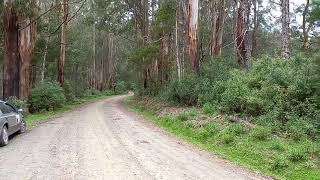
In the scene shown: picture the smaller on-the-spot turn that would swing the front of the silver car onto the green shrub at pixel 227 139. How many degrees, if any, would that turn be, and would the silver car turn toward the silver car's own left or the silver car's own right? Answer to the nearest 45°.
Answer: approximately 90° to the silver car's own right

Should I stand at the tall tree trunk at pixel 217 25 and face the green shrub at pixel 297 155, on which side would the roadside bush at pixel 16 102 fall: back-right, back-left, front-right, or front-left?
front-right

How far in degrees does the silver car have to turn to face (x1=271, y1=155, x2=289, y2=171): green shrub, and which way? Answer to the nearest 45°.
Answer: approximately 90° to its right

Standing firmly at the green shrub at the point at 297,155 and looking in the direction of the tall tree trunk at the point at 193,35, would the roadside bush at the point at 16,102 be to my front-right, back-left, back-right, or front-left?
front-left

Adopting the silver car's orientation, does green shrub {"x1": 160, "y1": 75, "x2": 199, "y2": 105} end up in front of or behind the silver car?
in front

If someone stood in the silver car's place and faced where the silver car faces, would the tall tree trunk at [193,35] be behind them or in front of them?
in front

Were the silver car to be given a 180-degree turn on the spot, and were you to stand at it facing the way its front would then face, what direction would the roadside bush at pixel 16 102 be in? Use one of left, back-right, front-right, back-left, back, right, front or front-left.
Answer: back-right

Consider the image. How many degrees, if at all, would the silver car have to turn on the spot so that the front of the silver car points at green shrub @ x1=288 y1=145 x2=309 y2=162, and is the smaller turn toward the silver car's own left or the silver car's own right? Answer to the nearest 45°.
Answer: approximately 90° to the silver car's own right

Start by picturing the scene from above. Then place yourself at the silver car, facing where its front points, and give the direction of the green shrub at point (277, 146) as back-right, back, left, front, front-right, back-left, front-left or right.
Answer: right

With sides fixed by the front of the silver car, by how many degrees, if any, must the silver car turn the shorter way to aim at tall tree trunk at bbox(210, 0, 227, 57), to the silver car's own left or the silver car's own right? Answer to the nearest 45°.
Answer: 0° — it already faces it

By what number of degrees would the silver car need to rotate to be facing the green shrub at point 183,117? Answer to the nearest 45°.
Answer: approximately 45° to its right

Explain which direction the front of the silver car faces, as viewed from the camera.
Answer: facing away from the viewer and to the right of the viewer

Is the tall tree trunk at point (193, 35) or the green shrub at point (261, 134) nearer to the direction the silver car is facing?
the tall tree trunk

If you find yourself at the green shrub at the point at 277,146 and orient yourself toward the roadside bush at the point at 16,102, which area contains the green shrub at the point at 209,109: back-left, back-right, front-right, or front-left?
front-right

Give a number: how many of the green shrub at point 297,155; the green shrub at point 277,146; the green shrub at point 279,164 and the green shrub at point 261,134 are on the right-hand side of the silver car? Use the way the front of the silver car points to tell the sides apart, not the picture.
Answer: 4

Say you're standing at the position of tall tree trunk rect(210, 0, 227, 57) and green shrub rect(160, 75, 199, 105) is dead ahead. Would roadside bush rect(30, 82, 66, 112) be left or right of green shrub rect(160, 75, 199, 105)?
right
